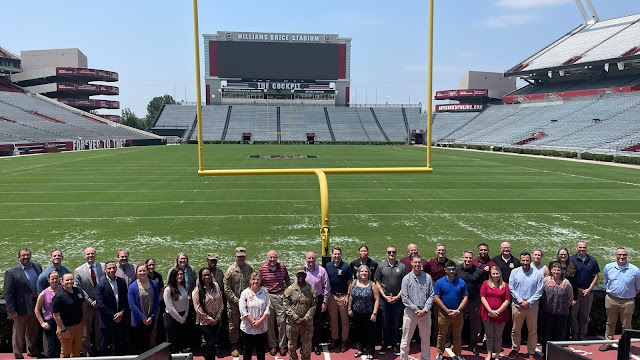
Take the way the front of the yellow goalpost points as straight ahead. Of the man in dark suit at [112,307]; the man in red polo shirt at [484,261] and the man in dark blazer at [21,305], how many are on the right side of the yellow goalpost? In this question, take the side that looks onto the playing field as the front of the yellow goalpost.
1

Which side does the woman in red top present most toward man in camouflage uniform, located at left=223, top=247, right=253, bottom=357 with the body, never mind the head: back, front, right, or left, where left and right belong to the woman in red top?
right

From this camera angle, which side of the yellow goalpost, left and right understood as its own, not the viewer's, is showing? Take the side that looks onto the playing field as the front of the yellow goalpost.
back

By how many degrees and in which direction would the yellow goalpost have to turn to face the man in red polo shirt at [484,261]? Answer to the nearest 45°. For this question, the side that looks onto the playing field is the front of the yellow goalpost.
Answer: approximately 90° to its right

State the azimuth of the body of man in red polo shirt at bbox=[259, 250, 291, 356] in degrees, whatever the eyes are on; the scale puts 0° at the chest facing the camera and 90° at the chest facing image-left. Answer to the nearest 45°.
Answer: approximately 0°
